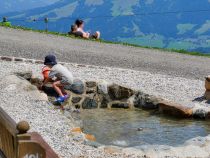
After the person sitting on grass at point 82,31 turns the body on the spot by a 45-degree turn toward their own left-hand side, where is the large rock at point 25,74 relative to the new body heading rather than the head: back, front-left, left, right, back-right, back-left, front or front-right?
back-right

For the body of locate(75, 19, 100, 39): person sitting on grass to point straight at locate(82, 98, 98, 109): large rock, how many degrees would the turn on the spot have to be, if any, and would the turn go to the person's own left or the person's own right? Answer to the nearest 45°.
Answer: approximately 90° to the person's own right

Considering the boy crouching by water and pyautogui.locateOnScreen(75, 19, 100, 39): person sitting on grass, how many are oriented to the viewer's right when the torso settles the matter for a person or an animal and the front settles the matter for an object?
1

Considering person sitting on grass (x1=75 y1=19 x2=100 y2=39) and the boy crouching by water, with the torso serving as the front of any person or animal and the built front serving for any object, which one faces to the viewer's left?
the boy crouching by water

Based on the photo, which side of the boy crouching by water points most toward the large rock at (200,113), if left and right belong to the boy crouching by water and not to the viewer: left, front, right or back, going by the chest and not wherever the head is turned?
back

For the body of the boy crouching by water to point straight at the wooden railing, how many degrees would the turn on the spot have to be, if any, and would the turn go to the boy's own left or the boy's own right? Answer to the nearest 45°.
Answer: approximately 90° to the boy's own left

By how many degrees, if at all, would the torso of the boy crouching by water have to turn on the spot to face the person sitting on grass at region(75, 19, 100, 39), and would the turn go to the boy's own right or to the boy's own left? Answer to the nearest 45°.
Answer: approximately 90° to the boy's own right

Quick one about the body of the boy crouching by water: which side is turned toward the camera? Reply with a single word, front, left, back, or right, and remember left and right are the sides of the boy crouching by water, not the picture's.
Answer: left

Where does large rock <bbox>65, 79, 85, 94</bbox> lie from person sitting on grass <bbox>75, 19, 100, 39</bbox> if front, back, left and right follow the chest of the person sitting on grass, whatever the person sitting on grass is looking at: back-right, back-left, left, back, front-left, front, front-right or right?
right

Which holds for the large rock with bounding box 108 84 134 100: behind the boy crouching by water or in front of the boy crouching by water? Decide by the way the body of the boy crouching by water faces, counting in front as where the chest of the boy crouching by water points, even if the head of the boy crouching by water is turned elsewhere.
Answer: behind

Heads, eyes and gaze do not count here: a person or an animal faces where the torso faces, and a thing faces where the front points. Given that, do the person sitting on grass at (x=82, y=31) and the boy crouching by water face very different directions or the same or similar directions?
very different directions

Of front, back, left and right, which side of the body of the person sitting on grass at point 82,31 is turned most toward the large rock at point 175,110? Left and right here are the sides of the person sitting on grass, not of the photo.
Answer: right

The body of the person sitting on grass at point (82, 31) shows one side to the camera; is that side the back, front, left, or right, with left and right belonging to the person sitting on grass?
right

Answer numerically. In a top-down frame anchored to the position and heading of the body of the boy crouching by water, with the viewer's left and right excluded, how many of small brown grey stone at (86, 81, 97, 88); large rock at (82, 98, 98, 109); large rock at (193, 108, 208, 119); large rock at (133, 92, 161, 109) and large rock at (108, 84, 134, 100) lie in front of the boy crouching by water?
0

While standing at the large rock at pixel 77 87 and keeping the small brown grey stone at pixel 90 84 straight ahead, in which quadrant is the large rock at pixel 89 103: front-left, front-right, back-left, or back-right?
front-right

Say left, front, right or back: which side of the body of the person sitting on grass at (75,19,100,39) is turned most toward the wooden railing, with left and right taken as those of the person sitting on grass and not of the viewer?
right
